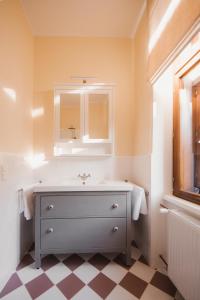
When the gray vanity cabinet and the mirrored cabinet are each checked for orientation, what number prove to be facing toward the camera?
2

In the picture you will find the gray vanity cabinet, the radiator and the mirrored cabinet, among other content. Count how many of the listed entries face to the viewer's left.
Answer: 1

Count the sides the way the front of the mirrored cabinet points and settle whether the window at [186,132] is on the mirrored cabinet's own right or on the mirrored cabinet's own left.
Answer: on the mirrored cabinet's own left

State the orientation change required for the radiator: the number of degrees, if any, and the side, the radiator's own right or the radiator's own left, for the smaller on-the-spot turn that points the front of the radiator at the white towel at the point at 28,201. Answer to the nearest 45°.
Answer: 0° — it already faces it

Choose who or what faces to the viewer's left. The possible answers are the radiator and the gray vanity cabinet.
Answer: the radiator

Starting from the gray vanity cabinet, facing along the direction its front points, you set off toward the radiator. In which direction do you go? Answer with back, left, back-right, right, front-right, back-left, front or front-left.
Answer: front-left

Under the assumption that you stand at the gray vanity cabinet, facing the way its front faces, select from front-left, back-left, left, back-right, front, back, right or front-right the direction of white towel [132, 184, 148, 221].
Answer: left

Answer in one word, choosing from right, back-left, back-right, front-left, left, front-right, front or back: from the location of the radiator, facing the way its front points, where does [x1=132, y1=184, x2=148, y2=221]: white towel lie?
front-right

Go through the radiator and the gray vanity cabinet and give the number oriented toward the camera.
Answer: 1

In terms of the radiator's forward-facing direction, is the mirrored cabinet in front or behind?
in front

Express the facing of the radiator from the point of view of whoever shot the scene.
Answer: facing to the left of the viewer
